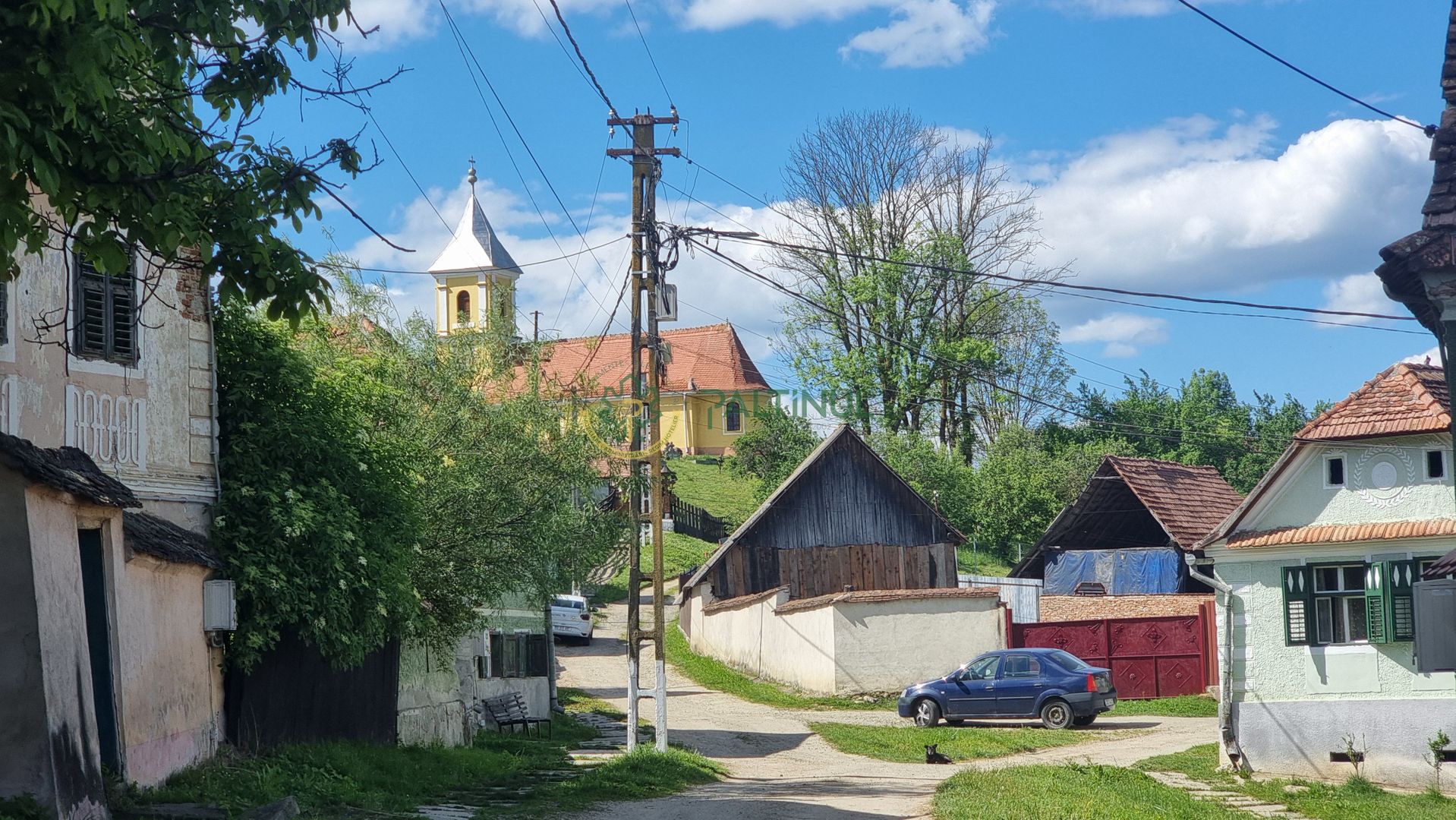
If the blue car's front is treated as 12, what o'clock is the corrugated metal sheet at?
The corrugated metal sheet is roughly at 3 o'clock from the blue car.

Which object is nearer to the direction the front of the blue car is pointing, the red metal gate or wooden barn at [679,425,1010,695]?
the wooden barn

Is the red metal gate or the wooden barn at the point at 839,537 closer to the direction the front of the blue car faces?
the wooden barn

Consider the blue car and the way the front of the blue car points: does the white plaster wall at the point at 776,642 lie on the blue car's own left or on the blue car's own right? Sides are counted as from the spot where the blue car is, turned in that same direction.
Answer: on the blue car's own right

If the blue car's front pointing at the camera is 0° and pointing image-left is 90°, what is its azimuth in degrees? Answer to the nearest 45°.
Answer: approximately 90°

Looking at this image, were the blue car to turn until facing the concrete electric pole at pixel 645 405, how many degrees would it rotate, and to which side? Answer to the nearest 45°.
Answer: approximately 45° to its left

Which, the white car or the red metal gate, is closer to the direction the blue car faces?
the white car

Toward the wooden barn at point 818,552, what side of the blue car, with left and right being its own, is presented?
right

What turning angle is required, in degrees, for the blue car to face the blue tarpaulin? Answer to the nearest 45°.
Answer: approximately 90° to its right
